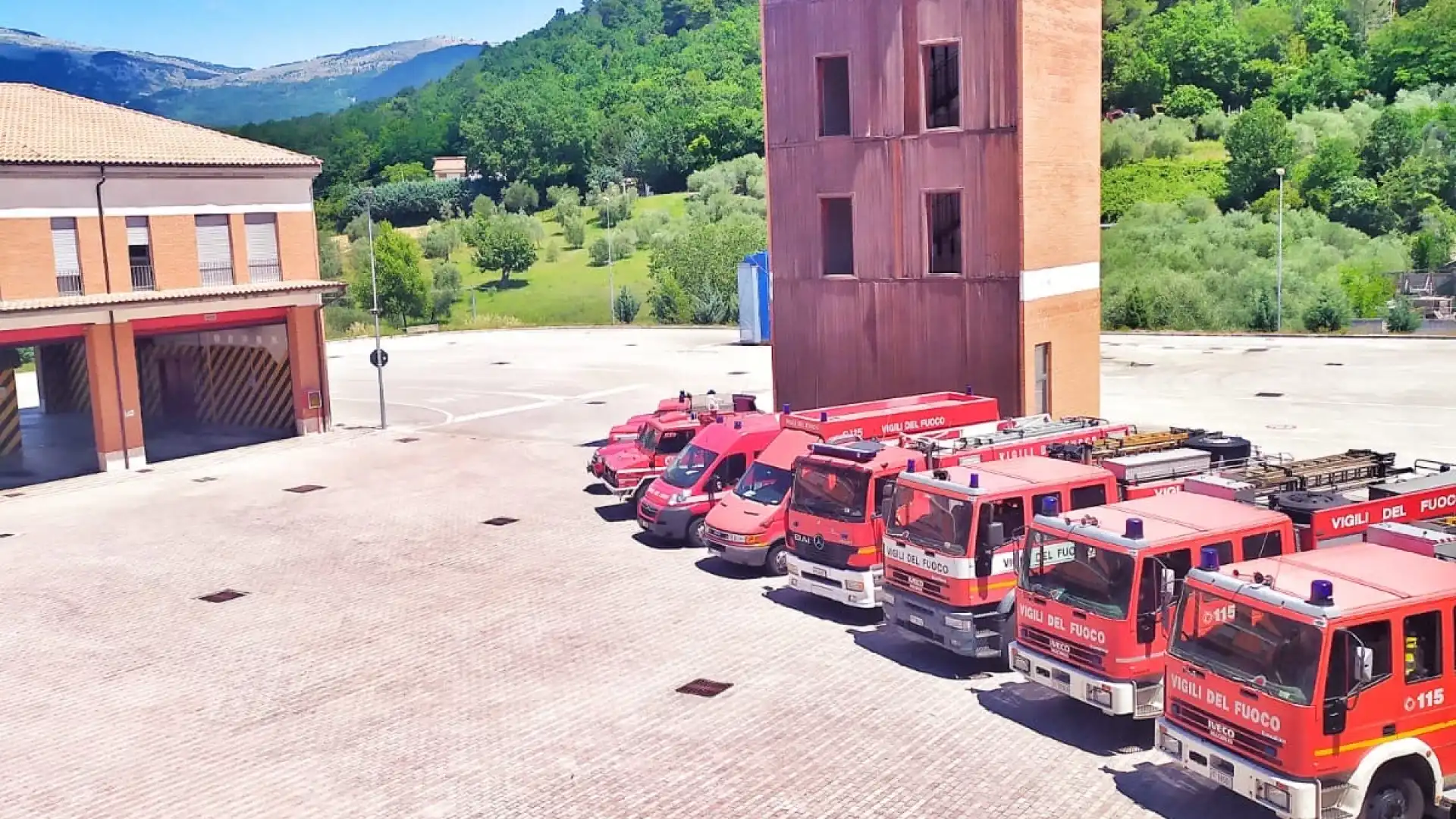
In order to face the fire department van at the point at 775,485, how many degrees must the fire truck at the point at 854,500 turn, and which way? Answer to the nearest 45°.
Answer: approximately 90° to its right

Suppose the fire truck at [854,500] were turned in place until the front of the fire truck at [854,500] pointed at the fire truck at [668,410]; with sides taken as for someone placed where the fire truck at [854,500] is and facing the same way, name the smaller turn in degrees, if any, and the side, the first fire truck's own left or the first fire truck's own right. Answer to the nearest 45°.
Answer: approximately 90° to the first fire truck's own right

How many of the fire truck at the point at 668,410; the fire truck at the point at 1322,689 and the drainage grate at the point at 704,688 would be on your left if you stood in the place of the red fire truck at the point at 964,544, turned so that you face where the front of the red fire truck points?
1

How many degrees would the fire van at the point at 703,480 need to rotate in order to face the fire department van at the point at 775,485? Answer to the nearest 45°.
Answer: approximately 90° to its left

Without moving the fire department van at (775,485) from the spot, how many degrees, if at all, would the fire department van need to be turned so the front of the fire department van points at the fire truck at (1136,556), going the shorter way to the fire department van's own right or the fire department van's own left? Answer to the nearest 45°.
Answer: approximately 90° to the fire department van's own left

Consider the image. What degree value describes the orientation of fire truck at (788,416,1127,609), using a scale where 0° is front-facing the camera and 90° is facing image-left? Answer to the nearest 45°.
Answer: approximately 45°

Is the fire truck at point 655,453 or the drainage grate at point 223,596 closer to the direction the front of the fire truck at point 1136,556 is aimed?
the drainage grate

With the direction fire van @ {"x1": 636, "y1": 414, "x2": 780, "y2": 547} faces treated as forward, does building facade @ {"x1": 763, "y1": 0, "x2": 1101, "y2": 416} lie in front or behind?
behind

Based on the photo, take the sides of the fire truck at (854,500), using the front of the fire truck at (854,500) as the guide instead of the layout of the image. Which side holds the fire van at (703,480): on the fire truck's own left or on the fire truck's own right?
on the fire truck's own right
